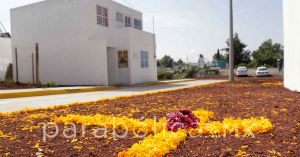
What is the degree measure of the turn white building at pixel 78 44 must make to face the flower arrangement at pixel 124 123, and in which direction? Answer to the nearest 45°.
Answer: approximately 45° to its right

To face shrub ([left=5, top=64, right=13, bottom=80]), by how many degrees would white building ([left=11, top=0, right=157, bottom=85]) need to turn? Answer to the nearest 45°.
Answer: approximately 180°

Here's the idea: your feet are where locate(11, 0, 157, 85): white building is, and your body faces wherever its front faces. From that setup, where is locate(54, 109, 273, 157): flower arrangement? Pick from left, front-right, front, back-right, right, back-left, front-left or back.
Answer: front-right

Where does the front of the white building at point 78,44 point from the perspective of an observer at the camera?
facing the viewer and to the right of the viewer

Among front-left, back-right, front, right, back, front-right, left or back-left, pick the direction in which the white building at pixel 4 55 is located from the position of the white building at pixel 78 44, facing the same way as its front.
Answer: back

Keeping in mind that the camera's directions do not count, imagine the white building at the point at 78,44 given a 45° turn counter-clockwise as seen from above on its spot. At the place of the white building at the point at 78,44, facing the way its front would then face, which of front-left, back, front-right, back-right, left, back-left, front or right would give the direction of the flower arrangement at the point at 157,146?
right

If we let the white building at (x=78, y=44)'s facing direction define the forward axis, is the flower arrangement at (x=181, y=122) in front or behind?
in front

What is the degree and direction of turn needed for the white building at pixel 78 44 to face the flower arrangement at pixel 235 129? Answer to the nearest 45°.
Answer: approximately 45° to its right

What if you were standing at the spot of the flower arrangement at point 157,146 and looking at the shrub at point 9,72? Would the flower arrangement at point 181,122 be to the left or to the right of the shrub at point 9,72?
right

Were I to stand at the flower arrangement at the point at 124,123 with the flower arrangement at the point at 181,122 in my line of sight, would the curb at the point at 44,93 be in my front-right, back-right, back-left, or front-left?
back-left

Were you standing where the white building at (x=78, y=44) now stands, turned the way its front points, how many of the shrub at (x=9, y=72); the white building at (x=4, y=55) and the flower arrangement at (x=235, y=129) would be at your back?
2
